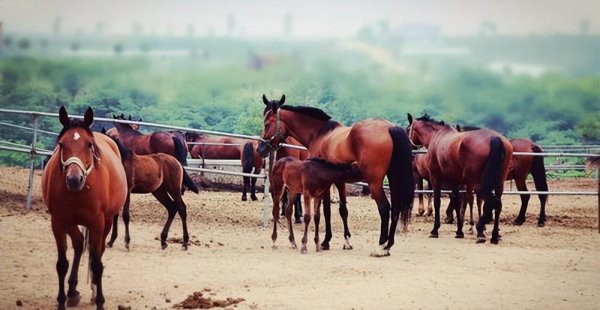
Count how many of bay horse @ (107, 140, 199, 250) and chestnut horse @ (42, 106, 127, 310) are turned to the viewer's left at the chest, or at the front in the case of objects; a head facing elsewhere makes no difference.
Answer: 1

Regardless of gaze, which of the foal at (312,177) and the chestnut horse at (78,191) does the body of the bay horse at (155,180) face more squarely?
the chestnut horse

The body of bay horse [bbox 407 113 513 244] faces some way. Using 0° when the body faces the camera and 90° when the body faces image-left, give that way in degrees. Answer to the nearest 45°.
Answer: approximately 135°

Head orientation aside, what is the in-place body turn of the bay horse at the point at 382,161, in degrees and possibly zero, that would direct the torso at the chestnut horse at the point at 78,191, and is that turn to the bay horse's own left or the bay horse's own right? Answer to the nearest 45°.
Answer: approximately 90° to the bay horse's own left

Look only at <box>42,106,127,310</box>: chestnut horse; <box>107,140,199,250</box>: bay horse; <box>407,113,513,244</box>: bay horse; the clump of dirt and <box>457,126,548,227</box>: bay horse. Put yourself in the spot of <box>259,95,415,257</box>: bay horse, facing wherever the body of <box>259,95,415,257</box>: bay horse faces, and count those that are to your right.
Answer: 2

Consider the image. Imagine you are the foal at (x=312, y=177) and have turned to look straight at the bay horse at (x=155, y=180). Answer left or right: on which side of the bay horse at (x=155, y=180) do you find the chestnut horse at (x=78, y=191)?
left

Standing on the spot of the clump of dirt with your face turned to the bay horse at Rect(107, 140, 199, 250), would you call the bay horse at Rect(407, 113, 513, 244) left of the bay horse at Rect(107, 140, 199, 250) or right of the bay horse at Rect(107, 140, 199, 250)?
right

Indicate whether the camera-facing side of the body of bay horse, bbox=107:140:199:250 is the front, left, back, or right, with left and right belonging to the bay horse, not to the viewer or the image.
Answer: left

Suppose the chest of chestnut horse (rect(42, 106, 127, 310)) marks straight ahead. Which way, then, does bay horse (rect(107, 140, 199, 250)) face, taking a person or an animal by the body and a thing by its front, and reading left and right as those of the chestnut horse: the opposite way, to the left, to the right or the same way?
to the right
